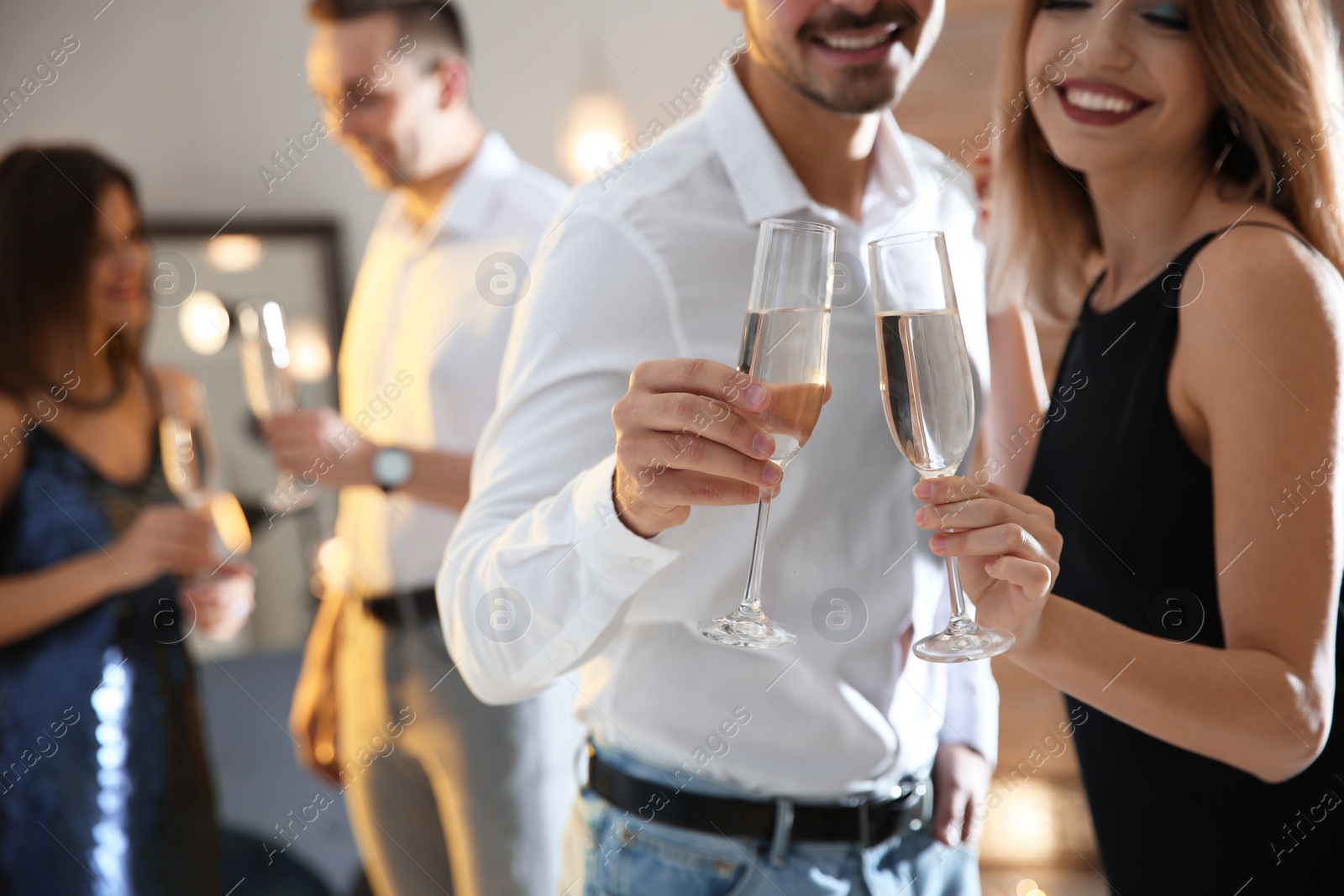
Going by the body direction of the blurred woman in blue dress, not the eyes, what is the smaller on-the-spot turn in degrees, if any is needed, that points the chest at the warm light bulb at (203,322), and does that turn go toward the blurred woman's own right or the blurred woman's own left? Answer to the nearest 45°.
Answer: approximately 135° to the blurred woman's own left

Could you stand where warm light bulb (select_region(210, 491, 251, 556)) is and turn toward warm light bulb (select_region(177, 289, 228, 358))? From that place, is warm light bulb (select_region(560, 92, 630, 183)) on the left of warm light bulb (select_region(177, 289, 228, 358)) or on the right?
right

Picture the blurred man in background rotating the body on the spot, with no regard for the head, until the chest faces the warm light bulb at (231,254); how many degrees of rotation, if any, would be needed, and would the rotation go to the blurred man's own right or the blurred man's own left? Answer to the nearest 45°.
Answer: approximately 135° to the blurred man's own right

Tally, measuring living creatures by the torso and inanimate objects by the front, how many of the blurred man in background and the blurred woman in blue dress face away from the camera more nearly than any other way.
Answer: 0

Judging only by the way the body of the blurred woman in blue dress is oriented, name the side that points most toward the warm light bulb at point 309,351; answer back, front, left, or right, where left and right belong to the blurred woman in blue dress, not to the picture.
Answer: left

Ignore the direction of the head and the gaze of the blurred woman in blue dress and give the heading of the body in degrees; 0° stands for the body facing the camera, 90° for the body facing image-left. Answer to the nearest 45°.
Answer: approximately 315°

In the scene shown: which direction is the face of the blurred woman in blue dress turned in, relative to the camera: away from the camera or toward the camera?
toward the camera

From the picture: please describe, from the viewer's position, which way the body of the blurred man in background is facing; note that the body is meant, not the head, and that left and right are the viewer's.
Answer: facing the viewer and to the left of the viewer

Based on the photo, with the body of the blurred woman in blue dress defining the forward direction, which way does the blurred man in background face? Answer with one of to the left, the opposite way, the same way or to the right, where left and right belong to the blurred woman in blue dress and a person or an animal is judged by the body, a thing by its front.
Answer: to the right
